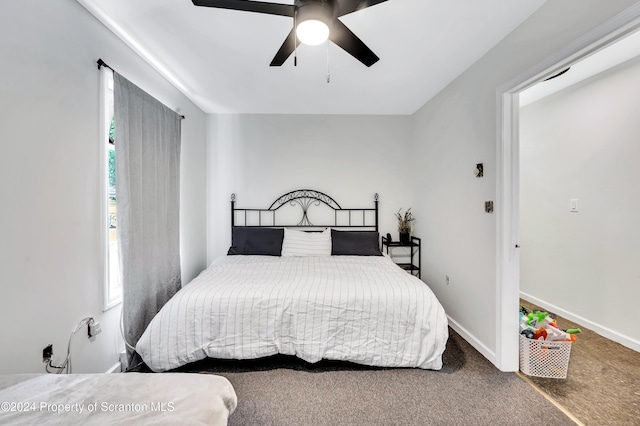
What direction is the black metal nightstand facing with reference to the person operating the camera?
facing the viewer

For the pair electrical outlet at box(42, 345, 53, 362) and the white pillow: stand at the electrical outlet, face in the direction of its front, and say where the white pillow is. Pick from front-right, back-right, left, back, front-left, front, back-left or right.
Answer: front-left

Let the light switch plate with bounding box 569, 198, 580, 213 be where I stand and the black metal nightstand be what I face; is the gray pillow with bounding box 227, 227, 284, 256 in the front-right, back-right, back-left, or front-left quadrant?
front-left

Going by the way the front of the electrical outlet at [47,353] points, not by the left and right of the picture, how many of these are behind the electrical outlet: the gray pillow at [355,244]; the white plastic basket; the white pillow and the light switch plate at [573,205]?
0

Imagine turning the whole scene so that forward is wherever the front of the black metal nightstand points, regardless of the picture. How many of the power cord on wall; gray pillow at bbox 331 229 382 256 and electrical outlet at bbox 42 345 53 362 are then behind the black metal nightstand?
0

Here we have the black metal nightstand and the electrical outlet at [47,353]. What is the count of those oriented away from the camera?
0

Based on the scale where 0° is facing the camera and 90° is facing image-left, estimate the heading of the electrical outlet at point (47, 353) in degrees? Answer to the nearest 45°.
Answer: approximately 315°

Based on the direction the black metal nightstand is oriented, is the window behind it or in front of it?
in front

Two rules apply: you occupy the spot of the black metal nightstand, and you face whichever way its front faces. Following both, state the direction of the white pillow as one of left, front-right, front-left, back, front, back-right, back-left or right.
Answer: front-right

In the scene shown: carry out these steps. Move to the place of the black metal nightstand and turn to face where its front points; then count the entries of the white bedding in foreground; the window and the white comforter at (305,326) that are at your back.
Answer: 0

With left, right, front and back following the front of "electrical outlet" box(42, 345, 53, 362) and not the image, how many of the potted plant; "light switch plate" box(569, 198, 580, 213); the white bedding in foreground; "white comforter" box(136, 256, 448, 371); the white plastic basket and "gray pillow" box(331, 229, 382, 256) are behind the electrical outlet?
0

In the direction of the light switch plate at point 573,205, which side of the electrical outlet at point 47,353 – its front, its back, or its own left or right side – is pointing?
front

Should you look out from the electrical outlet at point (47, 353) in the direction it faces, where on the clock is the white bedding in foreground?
The white bedding in foreground is roughly at 1 o'clock from the electrical outlet.

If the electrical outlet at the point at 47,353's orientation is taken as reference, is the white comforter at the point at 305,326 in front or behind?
in front

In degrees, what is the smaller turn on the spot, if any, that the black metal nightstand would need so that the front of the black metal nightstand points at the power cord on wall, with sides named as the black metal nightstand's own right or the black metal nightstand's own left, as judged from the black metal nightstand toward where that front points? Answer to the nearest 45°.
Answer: approximately 45° to the black metal nightstand's own right

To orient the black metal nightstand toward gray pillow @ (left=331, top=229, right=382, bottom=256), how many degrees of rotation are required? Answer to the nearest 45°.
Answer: approximately 45° to its right

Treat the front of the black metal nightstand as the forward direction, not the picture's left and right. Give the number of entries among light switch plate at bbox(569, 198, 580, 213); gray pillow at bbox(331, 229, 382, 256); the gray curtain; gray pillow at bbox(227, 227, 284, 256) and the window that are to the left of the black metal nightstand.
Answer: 1

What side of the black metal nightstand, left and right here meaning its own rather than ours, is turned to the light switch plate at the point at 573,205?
left
